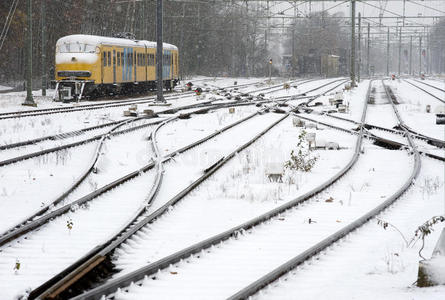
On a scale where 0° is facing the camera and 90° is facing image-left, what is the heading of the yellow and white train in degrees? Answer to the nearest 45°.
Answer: approximately 45°

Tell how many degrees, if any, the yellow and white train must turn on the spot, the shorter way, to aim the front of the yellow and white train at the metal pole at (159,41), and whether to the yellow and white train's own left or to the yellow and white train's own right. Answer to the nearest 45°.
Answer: approximately 90° to the yellow and white train's own left

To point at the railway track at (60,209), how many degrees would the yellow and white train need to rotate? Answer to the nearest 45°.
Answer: approximately 45° to its left

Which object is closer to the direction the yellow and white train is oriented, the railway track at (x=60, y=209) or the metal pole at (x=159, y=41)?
the railway track

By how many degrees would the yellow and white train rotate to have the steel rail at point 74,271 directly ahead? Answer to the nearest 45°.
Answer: approximately 45° to its left
